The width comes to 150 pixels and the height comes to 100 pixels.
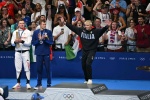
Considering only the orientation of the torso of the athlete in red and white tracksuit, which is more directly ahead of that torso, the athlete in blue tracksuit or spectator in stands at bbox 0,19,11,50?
the athlete in blue tracksuit

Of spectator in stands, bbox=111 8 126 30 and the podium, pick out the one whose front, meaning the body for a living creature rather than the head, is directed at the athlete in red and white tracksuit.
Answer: the spectator in stands

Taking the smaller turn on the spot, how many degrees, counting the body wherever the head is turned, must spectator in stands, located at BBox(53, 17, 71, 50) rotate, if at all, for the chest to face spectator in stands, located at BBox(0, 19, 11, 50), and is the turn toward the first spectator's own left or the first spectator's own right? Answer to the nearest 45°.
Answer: approximately 90° to the first spectator's own right

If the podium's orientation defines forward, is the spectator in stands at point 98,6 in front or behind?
behind

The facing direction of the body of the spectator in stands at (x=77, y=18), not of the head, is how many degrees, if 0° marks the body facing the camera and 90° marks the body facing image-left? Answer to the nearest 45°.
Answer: approximately 0°

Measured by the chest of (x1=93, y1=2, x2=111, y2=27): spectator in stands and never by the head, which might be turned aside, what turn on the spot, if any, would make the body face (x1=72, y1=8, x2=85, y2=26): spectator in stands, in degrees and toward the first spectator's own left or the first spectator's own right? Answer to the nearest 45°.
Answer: approximately 90° to the first spectator's own right

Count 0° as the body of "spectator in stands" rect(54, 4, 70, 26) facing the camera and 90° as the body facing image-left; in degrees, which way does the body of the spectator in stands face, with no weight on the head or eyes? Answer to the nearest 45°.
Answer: approximately 0°

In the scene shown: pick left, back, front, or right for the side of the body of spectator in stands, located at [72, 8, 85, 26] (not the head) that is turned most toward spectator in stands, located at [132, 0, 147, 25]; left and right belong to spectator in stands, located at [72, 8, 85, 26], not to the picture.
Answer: left
